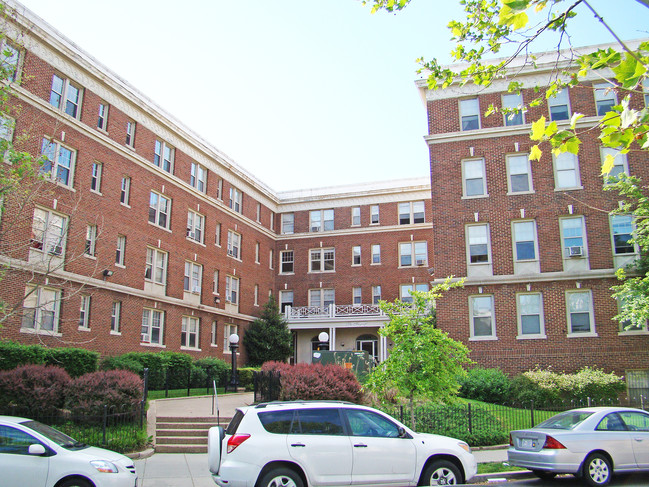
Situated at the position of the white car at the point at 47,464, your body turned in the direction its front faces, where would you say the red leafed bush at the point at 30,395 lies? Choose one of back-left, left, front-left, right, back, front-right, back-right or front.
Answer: back-left

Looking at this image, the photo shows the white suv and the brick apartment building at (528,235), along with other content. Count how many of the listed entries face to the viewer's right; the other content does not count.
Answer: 1

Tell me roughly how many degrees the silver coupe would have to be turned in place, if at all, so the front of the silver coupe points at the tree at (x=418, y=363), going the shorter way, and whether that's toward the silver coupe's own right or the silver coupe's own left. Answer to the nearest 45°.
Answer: approximately 135° to the silver coupe's own left

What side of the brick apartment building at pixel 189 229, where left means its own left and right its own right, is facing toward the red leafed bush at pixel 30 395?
front

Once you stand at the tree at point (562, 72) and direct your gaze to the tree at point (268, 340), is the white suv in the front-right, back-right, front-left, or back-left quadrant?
front-left

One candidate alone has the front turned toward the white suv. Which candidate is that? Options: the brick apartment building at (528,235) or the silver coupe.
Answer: the brick apartment building

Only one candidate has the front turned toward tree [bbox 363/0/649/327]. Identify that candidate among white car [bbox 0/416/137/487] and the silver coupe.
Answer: the white car

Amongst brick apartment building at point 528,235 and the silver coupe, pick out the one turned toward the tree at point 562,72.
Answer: the brick apartment building

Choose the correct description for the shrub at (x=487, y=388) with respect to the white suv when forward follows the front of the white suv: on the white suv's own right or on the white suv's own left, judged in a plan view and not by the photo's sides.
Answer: on the white suv's own left

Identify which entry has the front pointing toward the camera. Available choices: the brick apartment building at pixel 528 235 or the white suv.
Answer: the brick apartment building

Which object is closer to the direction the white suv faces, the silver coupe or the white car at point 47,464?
the silver coupe

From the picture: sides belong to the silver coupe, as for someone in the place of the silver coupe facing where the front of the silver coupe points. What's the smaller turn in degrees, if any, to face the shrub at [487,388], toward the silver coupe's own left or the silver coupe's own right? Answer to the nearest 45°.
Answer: approximately 45° to the silver coupe's own left

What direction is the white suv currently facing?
to the viewer's right

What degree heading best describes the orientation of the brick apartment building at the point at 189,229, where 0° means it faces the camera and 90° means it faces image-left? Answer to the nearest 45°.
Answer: approximately 0°

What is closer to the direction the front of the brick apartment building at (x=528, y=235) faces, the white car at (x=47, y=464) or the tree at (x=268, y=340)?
the white car

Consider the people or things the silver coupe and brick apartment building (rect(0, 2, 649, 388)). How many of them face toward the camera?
1
